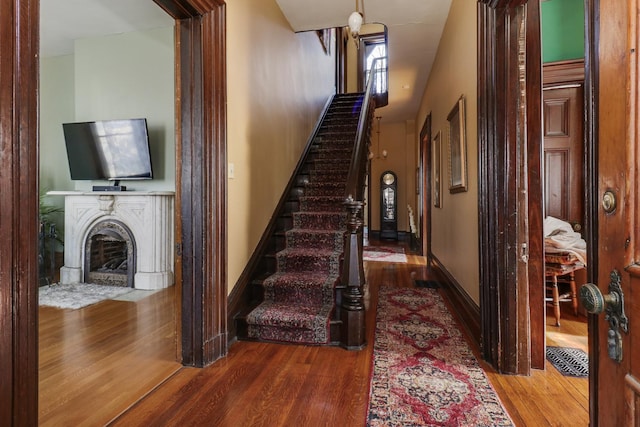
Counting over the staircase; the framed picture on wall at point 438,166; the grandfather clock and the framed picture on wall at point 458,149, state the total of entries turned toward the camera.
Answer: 2

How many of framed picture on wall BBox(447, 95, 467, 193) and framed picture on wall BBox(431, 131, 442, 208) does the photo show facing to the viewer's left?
2

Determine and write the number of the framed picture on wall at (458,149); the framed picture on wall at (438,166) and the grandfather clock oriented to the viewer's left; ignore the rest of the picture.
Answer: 2

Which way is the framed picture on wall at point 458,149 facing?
to the viewer's left

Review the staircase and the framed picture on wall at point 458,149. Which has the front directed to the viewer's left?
the framed picture on wall

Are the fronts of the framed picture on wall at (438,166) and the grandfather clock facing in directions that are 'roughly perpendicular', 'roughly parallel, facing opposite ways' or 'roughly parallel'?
roughly perpendicular

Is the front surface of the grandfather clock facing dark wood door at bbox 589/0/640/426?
yes

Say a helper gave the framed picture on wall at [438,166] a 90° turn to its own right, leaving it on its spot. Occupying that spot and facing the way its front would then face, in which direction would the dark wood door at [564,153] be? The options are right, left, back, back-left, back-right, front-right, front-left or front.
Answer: back-right

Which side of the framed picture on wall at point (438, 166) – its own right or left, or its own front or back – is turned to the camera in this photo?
left
